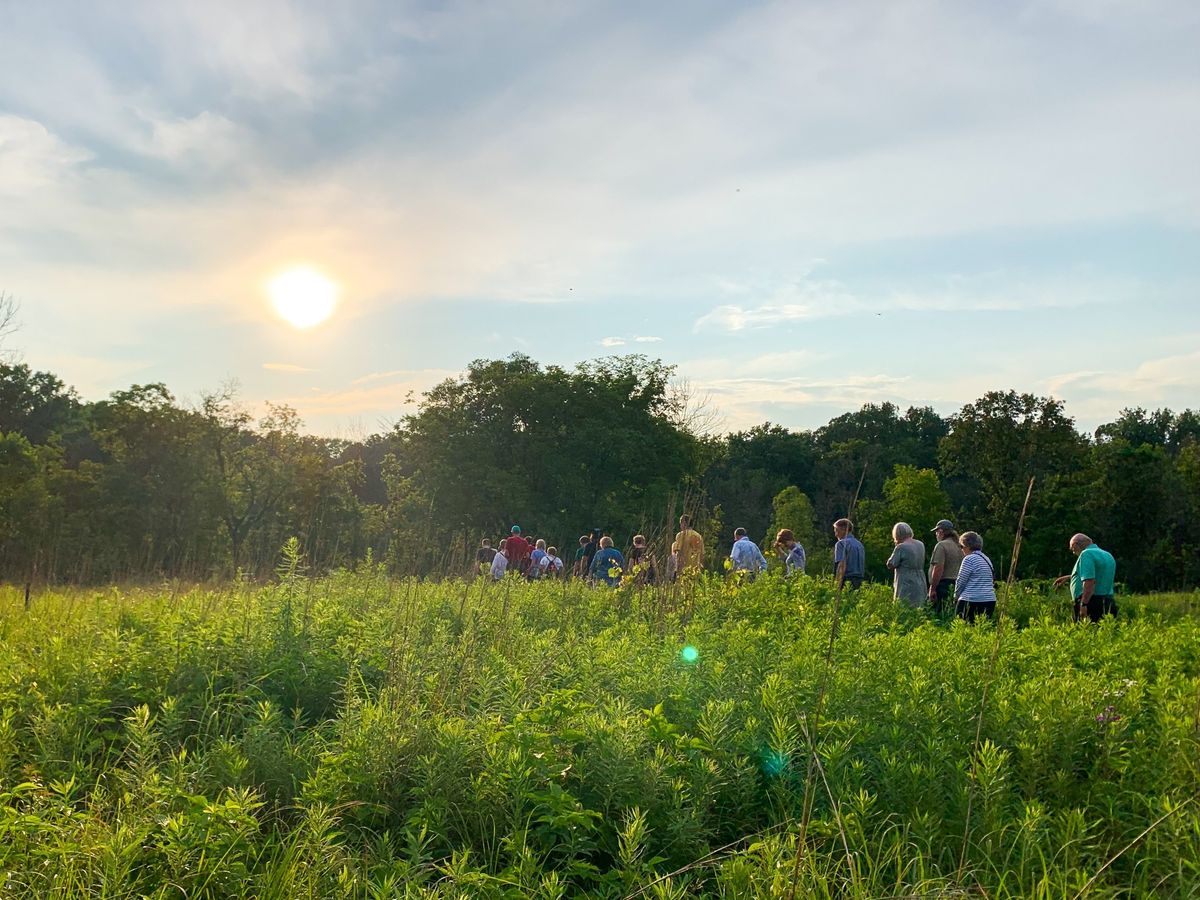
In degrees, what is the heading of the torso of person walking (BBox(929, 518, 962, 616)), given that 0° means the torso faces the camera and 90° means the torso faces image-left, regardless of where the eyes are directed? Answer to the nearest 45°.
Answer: approximately 135°

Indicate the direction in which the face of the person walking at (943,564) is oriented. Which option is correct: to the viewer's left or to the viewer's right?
to the viewer's left

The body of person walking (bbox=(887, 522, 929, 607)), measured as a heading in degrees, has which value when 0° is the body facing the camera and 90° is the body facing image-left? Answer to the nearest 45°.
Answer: approximately 135°

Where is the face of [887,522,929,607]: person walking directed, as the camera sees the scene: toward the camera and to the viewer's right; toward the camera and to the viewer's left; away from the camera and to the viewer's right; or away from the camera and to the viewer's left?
away from the camera and to the viewer's left

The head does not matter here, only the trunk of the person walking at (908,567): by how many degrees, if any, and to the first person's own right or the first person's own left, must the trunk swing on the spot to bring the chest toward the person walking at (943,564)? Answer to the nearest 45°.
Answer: approximately 90° to the first person's own right

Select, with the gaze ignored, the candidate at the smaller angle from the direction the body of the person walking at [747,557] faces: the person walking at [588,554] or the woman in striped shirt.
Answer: the person walking

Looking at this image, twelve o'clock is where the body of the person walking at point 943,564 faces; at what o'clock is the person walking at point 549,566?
the person walking at point 549,566 is roughly at 11 o'clock from the person walking at point 943,564.

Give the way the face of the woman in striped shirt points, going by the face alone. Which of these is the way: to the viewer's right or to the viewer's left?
to the viewer's left
